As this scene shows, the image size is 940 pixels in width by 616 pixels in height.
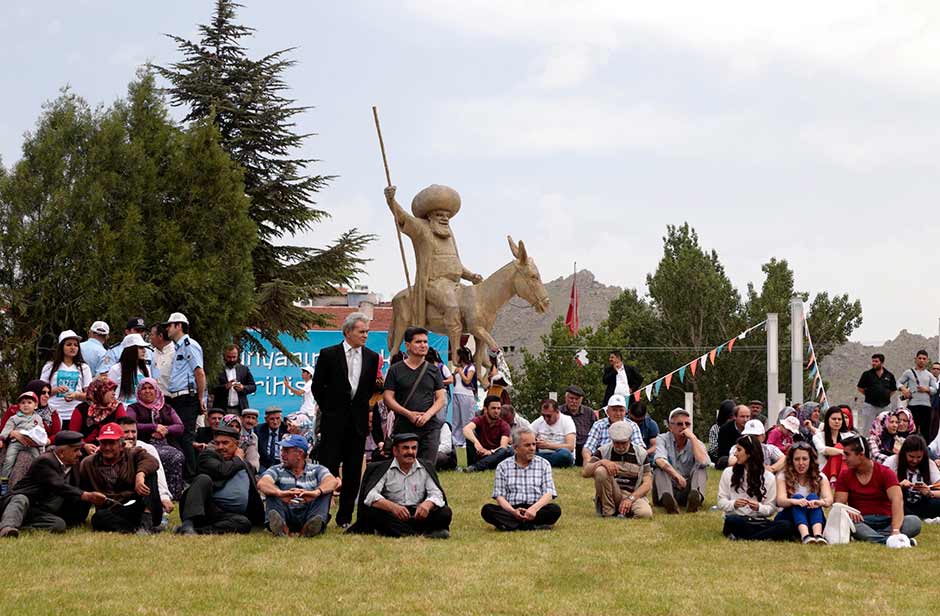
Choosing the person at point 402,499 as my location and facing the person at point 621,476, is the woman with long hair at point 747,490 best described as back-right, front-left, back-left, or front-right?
front-right

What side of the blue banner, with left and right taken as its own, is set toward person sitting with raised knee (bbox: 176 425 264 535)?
front

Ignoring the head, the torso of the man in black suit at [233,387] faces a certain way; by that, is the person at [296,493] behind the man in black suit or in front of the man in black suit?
in front

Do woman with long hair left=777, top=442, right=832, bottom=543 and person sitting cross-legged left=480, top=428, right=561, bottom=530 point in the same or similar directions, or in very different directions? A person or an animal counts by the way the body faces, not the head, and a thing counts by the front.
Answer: same or similar directions

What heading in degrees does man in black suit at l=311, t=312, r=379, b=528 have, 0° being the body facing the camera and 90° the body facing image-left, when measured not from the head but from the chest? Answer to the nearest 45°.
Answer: approximately 315°

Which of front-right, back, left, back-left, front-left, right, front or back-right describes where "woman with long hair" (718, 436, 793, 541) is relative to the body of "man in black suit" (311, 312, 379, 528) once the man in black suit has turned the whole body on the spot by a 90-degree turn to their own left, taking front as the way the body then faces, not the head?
front-right

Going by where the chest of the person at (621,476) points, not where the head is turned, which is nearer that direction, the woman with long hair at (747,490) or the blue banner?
the woman with long hair

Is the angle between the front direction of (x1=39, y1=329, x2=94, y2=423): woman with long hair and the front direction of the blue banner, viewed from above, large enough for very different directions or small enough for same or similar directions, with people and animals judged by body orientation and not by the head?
same or similar directions

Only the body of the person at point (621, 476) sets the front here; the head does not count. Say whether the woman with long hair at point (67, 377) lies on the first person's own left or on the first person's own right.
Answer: on the first person's own right

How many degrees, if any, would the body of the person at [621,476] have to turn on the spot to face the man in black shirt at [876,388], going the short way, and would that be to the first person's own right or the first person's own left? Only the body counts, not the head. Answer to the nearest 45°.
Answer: approximately 135° to the first person's own left

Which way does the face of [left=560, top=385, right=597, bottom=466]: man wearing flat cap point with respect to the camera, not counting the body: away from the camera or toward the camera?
toward the camera

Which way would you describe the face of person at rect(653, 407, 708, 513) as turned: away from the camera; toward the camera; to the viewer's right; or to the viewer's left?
toward the camera

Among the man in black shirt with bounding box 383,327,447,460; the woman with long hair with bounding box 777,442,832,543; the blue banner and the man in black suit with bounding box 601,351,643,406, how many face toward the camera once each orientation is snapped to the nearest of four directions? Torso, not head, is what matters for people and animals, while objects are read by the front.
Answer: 4

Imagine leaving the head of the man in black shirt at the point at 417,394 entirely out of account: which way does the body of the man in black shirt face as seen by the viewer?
toward the camera

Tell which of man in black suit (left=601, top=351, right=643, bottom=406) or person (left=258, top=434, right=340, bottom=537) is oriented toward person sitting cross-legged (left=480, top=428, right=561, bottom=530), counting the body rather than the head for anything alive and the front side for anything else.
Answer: the man in black suit

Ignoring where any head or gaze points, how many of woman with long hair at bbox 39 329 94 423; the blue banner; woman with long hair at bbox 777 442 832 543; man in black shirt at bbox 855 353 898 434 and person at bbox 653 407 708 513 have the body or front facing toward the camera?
5

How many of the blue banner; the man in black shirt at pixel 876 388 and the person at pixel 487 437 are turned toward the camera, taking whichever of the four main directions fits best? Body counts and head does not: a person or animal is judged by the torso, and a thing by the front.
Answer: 3

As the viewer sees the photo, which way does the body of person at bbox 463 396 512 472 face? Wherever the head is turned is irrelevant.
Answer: toward the camera

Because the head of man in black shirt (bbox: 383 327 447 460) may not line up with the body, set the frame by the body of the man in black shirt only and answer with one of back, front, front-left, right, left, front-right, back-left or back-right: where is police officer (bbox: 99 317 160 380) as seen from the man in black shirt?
back-right
